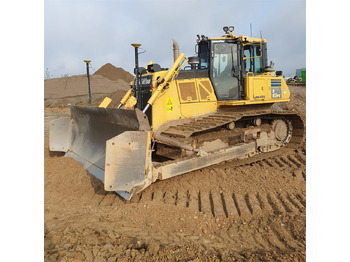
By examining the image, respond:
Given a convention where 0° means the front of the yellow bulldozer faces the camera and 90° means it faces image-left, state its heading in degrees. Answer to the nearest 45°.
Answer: approximately 45°

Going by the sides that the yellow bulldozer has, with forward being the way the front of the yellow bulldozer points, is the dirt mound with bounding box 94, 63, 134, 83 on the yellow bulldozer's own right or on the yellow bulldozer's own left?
on the yellow bulldozer's own right

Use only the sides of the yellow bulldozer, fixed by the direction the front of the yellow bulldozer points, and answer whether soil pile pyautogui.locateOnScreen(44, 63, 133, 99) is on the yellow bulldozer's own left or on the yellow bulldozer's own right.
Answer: on the yellow bulldozer's own right
